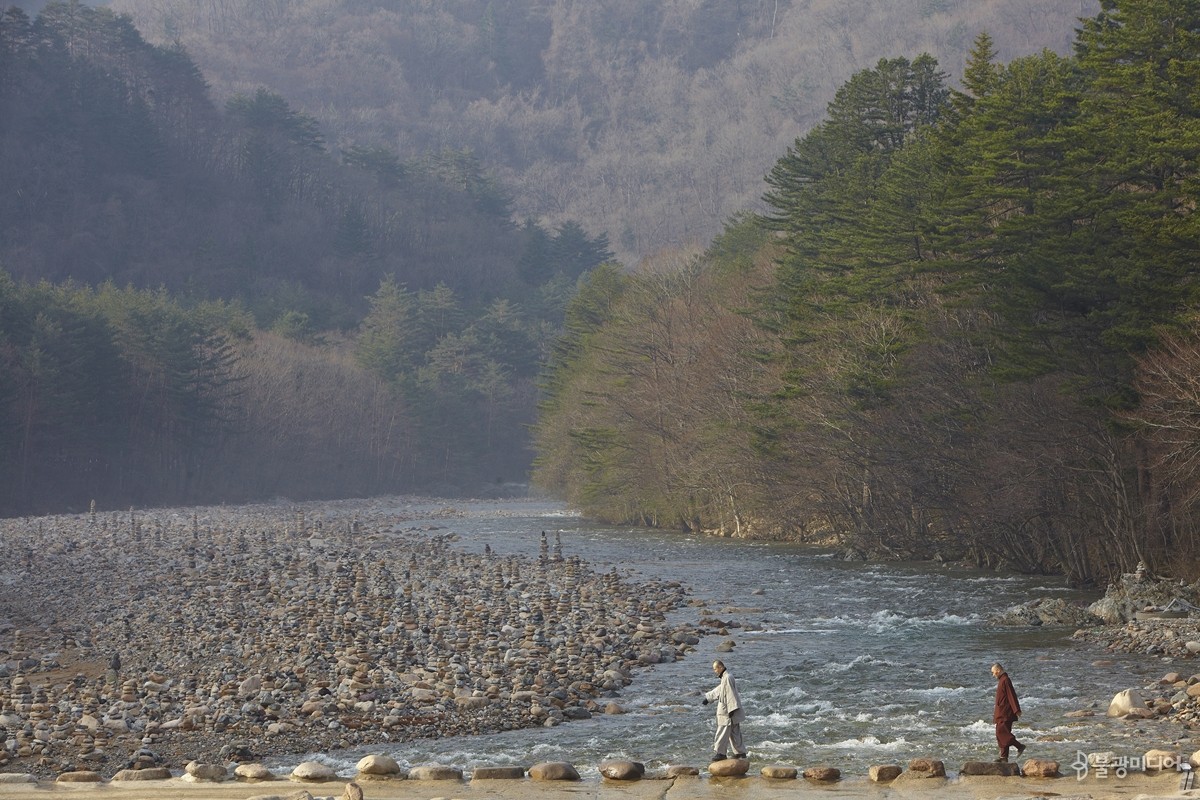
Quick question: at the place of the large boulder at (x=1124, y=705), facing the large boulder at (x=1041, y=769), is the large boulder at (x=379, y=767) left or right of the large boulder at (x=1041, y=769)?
right

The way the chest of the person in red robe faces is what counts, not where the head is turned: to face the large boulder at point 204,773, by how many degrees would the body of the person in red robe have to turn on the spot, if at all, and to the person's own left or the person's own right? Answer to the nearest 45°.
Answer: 0° — they already face it

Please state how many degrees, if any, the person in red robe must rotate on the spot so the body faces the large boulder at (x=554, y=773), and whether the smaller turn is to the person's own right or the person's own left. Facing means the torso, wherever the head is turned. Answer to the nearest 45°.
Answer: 0° — they already face it

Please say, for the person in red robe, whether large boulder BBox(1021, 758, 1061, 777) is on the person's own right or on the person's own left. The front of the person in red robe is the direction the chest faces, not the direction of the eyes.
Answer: on the person's own left

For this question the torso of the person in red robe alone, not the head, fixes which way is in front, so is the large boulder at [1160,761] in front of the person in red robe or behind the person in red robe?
behind

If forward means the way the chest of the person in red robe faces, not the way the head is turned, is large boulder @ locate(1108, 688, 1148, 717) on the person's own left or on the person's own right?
on the person's own right

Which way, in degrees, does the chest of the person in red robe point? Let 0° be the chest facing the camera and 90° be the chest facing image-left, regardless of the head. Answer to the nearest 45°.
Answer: approximately 90°
